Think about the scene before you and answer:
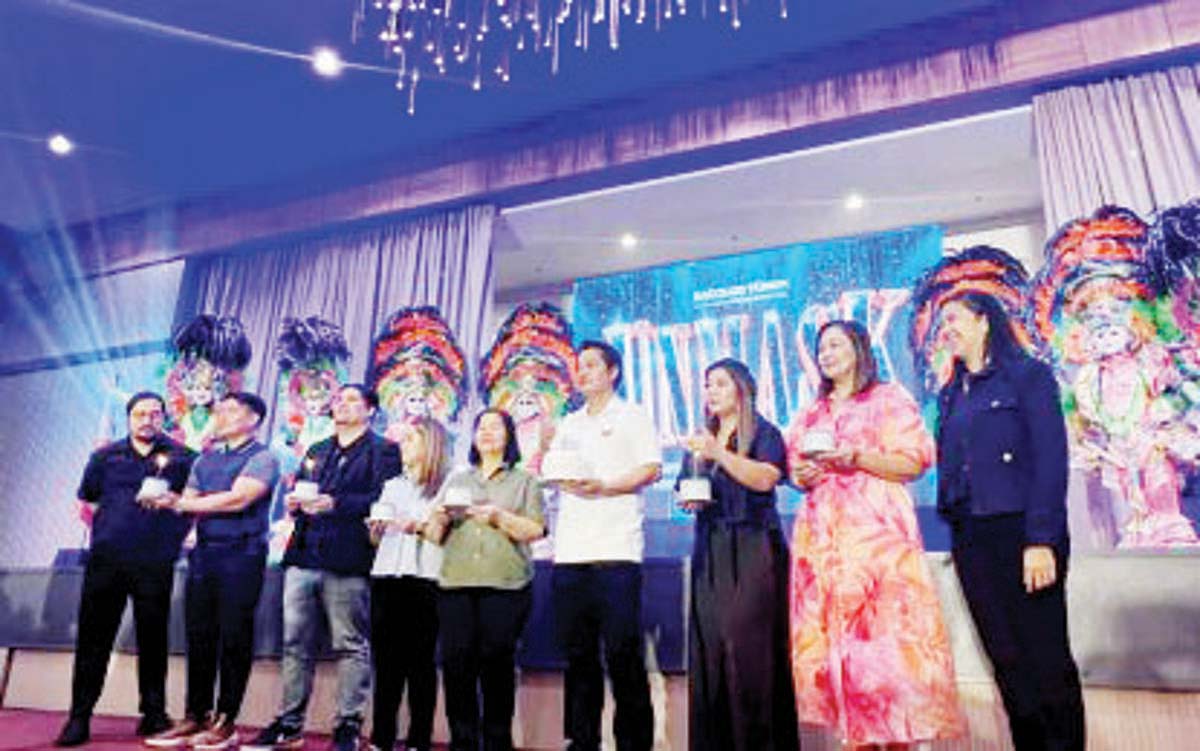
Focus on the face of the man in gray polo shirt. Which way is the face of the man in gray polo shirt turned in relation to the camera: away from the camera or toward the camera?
toward the camera

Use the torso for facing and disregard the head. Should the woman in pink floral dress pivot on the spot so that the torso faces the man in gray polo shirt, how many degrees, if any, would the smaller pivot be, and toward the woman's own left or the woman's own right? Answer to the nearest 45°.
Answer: approximately 45° to the woman's own right

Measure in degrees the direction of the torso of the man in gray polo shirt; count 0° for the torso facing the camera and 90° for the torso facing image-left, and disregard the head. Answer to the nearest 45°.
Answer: approximately 45°

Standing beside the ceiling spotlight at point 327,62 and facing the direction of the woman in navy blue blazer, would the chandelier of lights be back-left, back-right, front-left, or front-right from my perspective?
front-left

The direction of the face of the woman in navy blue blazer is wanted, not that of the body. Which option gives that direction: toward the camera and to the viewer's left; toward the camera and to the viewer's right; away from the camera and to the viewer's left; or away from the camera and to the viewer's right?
toward the camera and to the viewer's left

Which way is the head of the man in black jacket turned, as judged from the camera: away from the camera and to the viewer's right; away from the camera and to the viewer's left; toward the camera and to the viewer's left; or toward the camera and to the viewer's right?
toward the camera and to the viewer's left

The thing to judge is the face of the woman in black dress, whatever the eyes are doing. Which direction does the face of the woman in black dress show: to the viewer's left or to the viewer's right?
to the viewer's left

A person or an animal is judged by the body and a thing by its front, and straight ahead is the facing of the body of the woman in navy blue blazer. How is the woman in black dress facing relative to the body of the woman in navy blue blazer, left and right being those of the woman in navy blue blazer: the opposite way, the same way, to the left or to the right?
the same way

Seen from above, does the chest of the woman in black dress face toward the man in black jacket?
no

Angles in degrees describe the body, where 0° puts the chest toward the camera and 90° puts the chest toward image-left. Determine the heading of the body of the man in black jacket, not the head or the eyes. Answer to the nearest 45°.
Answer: approximately 45°

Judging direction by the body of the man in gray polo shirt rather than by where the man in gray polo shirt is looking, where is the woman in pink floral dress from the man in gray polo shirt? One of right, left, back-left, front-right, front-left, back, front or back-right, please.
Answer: left

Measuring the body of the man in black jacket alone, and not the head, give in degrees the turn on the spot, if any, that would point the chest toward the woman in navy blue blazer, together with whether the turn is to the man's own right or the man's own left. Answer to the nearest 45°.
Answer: approximately 90° to the man's own left

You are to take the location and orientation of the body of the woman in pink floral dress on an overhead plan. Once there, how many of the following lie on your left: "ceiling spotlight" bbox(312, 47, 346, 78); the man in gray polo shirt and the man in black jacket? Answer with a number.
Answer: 0

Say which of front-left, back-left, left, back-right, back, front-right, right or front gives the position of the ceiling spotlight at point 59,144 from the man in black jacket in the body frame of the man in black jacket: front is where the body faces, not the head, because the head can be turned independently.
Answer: right

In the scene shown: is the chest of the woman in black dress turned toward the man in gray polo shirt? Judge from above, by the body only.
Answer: no

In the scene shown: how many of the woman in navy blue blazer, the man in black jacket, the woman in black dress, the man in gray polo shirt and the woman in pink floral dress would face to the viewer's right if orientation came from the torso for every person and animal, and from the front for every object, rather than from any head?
0
